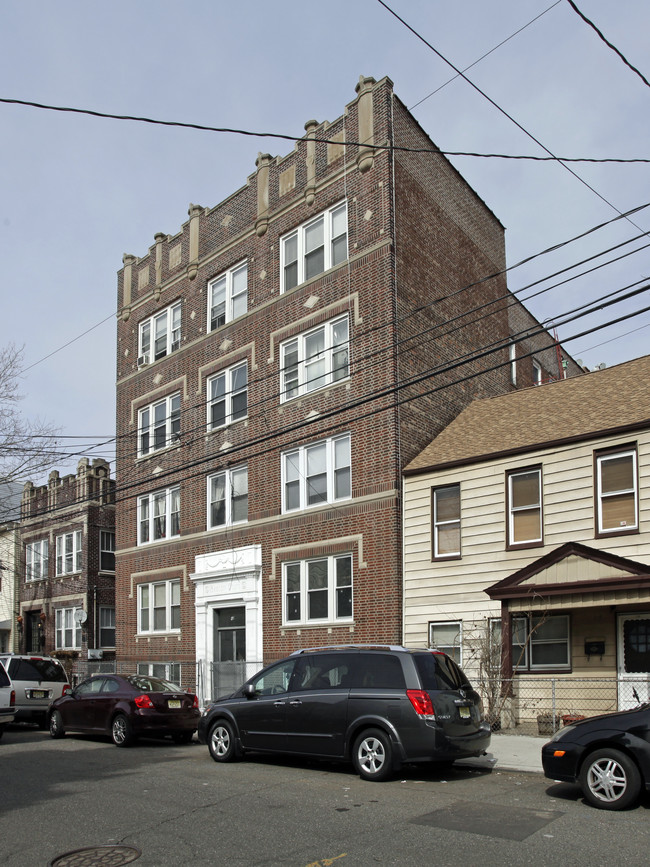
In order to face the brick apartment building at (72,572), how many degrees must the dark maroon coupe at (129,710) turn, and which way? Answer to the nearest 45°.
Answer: approximately 45° to its right

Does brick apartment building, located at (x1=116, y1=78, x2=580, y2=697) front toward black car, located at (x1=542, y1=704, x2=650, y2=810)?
no

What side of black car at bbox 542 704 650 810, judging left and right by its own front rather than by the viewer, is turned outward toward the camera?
left

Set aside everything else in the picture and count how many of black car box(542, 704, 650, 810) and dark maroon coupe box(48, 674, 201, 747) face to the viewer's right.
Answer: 0

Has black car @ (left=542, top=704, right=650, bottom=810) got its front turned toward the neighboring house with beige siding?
no

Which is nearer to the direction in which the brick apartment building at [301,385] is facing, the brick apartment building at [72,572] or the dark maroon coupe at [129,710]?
the dark maroon coupe

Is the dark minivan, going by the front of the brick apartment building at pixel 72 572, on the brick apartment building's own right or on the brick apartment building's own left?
on the brick apartment building's own left

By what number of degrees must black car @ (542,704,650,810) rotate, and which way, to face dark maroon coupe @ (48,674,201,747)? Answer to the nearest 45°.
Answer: approximately 45° to its right

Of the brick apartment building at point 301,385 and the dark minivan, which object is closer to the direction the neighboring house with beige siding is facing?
the dark minivan

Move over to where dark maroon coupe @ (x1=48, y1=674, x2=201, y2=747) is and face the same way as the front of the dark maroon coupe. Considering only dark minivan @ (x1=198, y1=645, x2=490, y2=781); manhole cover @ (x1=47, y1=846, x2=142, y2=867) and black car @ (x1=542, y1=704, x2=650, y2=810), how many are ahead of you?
0

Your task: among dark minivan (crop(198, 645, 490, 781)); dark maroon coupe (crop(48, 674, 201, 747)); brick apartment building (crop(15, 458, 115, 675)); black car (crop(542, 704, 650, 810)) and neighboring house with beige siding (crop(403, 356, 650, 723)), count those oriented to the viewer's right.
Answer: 0

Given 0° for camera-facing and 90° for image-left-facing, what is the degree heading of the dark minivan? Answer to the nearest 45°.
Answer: approximately 135°

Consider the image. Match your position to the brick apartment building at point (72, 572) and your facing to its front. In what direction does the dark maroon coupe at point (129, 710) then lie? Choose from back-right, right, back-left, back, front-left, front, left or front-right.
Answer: front-left

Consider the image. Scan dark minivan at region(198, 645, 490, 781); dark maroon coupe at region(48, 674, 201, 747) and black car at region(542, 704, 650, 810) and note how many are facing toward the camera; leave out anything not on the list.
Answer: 0

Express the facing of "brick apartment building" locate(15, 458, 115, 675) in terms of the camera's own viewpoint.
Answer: facing the viewer and to the left of the viewer

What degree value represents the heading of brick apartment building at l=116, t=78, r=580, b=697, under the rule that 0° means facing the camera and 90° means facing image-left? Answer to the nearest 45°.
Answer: approximately 45°

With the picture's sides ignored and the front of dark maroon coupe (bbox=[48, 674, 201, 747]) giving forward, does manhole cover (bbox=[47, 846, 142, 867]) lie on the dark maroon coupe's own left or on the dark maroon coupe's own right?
on the dark maroon coupe's own left

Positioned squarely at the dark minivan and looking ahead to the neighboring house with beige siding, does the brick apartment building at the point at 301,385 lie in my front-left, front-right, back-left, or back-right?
front-left

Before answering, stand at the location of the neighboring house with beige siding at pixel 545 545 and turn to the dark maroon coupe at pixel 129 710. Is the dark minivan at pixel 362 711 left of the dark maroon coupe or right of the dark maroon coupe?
left

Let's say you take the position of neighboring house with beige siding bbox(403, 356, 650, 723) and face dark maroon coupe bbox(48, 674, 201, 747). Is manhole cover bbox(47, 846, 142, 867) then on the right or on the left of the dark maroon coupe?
left
